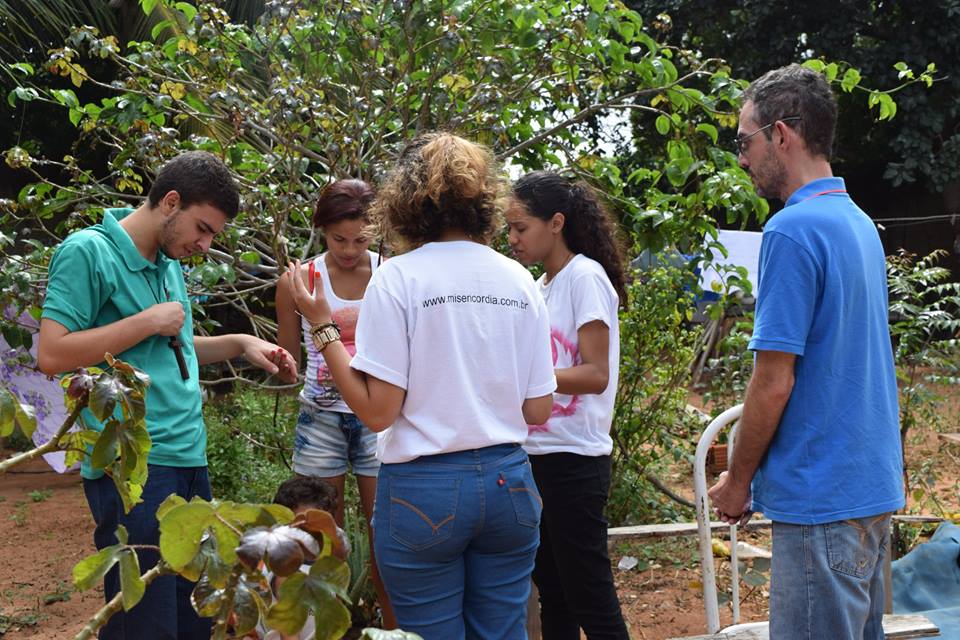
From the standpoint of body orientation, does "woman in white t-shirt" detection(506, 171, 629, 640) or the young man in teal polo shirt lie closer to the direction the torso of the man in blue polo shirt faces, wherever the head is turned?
the woman in white t-shirt

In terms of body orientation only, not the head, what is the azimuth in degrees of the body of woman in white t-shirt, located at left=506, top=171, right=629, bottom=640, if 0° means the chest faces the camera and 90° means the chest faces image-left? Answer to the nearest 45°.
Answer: approximately 45°

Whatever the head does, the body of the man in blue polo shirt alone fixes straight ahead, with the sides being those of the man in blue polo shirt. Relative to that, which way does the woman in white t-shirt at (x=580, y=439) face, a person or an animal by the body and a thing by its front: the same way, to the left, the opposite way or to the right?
to the left

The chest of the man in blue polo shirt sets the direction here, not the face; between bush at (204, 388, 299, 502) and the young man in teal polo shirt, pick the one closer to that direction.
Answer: the bush

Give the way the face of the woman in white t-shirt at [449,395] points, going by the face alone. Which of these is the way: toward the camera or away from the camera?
away from the camera

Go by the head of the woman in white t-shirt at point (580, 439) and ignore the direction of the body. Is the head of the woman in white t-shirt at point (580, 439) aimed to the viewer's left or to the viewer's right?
to the viewer's left

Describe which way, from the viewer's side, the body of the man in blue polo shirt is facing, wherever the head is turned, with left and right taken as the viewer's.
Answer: facing away from the viewer and to the left of the viewer

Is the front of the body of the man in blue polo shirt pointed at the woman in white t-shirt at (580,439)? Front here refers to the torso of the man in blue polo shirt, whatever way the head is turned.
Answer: yes
